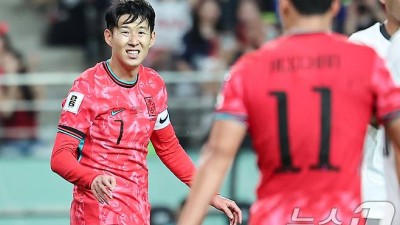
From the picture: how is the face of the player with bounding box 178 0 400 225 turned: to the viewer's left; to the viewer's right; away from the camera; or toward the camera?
away from the camera

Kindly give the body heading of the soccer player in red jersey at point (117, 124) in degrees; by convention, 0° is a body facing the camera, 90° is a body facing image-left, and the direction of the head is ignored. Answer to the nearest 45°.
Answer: approximately 315°

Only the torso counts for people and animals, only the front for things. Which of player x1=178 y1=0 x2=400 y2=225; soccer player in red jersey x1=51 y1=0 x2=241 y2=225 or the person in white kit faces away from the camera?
the player

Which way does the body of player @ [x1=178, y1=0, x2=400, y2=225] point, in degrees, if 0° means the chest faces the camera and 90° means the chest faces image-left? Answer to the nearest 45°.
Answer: approximately 180°

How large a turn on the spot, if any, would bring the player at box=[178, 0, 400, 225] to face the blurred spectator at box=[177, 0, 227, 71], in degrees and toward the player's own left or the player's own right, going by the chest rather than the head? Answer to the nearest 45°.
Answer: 0° — they already face them
